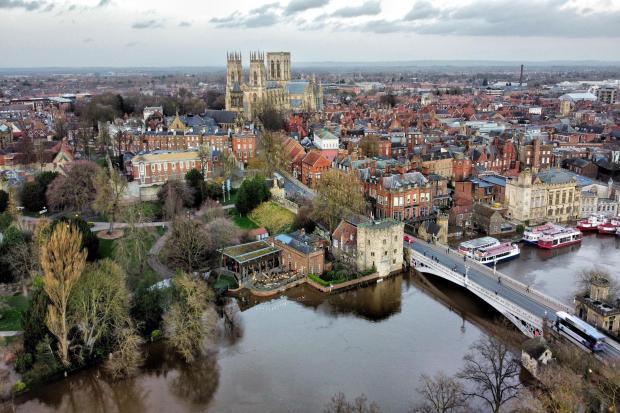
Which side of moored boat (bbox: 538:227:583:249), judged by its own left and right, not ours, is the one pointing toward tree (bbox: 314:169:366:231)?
front

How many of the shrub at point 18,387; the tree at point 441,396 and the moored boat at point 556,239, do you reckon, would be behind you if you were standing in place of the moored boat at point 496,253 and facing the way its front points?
1

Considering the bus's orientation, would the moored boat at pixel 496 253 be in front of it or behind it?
in front

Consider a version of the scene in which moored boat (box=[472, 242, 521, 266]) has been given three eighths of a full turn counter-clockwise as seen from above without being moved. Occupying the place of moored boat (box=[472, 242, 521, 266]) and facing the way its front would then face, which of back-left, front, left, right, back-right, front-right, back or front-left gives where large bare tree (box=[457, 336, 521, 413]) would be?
right

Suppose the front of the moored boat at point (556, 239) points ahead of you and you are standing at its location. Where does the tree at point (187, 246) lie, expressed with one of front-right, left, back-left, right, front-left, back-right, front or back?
front

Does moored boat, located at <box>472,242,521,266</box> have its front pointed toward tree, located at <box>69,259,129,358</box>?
yes

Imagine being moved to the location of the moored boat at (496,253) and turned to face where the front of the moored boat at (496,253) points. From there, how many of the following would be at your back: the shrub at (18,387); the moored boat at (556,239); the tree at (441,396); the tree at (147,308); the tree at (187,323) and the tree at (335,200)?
1

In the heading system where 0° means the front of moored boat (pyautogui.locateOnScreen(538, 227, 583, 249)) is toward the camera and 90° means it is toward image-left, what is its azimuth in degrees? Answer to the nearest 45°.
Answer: approximately 45°

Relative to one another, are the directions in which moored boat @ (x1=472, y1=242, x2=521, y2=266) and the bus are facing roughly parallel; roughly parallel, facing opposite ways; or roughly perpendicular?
roughly perpendicular

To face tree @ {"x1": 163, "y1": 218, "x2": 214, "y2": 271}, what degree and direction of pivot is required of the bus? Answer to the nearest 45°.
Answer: approximately 45° to its left

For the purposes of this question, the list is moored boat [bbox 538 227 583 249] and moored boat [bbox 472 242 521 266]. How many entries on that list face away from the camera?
0

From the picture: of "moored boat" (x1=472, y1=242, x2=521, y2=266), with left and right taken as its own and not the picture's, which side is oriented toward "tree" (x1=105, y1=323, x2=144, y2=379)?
front

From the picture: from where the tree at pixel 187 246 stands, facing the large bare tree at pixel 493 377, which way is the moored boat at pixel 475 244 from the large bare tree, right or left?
left

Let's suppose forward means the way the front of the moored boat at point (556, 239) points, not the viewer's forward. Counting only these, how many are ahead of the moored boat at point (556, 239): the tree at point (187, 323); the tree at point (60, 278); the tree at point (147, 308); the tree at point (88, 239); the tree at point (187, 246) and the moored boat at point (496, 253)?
6

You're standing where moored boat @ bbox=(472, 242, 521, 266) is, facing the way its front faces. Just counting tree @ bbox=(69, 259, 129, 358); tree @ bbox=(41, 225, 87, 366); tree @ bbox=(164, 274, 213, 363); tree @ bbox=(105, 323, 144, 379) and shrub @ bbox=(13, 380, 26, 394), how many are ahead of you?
5

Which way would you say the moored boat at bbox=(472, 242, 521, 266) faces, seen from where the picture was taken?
facing the viewer and to the left of the viewer
